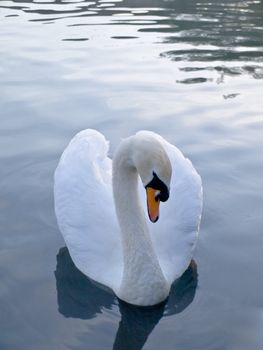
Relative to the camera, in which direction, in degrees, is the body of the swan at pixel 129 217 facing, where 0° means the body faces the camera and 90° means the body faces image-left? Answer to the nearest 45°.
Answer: approximately 0°
